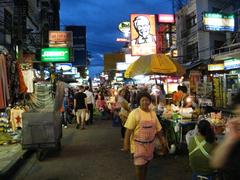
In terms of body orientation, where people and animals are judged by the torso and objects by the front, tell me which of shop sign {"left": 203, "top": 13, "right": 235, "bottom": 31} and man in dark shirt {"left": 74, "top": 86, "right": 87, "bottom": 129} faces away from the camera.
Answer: the man in dark shirt

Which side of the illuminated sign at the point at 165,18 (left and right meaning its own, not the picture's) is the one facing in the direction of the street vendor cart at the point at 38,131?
front

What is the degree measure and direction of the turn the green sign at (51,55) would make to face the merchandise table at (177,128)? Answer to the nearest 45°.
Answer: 0° — it already faces it

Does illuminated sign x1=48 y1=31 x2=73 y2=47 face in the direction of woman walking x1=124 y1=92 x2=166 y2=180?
yes

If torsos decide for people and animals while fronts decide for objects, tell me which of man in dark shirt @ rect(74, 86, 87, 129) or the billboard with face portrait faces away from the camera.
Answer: the man in dark shirt

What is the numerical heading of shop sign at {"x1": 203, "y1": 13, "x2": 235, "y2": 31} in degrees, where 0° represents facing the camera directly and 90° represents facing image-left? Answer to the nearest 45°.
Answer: approximately 0°

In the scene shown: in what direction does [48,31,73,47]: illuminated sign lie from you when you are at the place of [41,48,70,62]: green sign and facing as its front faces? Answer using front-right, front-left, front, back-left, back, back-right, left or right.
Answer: back

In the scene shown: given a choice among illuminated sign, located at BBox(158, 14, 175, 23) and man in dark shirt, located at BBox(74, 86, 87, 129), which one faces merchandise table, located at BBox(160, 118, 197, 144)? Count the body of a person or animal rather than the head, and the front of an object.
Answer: the illuminated sign

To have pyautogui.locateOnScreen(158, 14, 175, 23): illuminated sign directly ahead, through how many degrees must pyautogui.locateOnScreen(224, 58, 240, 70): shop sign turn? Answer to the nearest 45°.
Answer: approximately 90° to its right

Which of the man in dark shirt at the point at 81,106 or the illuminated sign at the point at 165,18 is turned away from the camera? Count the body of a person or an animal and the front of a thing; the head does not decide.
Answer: the man in dark shirt
